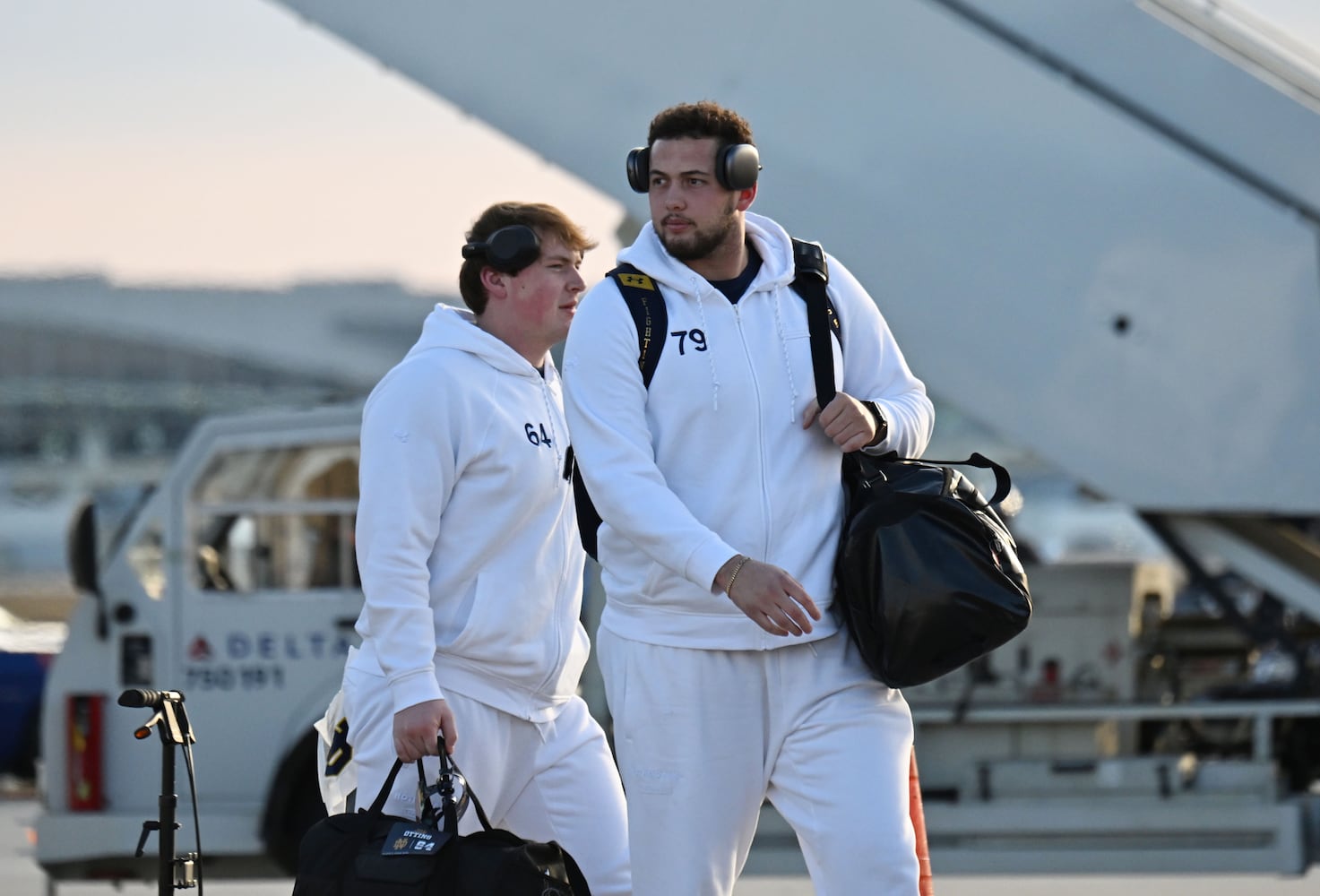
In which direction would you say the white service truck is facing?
to the viewer's left

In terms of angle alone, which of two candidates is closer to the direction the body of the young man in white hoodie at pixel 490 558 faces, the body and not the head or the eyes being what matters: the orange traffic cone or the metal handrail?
the orange traffic cone

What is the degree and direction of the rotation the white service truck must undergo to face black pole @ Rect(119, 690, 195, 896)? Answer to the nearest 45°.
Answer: approximately 90° to its left

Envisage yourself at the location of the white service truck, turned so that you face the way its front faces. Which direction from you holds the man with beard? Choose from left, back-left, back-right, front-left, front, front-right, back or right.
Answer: left

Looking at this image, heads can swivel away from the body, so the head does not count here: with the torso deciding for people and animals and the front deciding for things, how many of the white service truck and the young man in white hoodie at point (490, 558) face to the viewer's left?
1

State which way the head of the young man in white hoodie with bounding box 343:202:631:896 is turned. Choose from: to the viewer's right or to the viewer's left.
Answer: to the viewer's right

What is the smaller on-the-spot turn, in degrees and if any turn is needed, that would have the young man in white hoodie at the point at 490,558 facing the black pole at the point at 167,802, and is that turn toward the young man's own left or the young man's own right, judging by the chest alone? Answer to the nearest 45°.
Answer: approximately 135° to the young man's own right

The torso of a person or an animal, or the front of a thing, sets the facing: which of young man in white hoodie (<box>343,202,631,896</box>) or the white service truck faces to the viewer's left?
the white service truck
